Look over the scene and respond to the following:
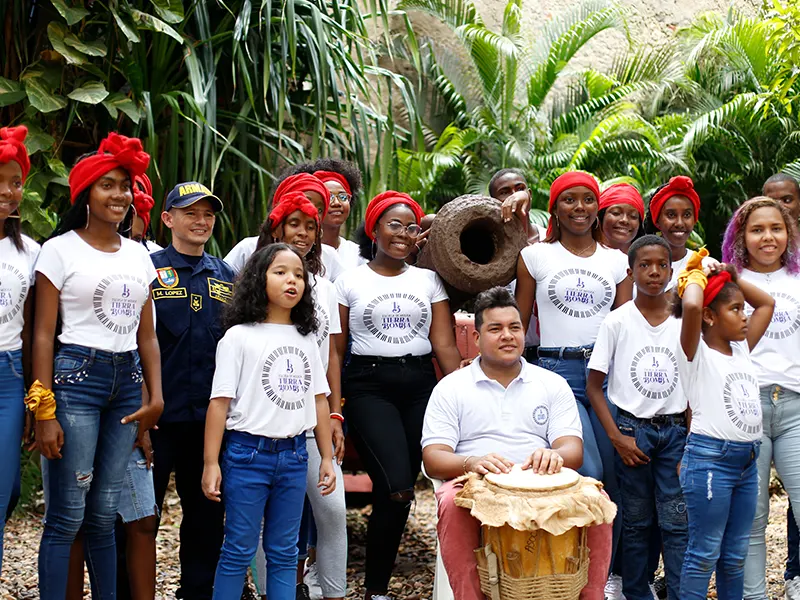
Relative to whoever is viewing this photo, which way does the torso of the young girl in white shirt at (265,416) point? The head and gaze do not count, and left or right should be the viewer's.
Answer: facing the viewer and to the right of the viewer

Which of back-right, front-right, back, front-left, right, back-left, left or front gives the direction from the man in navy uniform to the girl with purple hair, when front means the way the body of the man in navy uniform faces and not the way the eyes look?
front-left

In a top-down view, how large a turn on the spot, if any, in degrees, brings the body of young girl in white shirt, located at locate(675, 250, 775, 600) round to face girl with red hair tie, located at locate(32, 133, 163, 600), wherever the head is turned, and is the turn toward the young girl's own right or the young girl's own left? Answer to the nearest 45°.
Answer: approximately 90° to the young girl's own right

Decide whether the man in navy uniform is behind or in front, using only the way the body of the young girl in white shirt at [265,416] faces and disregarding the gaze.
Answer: behind

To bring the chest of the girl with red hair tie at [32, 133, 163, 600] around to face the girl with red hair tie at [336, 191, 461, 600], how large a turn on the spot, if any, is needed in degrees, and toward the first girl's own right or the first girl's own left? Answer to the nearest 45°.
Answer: approximately 45° to the first girl's own left

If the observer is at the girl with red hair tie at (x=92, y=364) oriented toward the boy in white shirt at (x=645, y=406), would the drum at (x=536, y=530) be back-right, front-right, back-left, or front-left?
front-right

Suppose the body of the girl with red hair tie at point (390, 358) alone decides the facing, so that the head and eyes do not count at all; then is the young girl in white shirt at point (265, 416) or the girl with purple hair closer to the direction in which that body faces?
the young girl in white shirt

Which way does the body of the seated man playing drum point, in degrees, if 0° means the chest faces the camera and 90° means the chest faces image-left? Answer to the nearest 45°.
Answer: approximately 0°

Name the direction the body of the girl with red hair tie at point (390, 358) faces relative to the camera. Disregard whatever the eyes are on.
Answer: toward the camera

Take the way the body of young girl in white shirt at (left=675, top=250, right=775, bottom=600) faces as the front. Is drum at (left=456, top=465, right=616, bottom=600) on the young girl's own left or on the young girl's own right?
on the young girl's own right

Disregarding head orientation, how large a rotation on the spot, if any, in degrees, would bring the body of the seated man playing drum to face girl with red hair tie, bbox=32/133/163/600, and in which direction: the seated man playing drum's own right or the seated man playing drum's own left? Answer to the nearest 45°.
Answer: approximately 90° to the seated man playing drum's own right

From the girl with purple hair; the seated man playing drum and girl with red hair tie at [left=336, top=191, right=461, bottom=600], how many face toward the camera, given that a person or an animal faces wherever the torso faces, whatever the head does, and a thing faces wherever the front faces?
3

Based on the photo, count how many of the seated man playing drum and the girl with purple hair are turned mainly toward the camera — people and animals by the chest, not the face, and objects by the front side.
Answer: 2

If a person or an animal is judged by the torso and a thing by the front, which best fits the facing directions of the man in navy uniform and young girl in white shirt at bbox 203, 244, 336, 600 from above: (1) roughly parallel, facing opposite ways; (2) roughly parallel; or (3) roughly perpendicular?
roughly parallel

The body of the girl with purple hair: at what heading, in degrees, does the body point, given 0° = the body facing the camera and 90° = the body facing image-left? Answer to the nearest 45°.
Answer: approximately 0°
